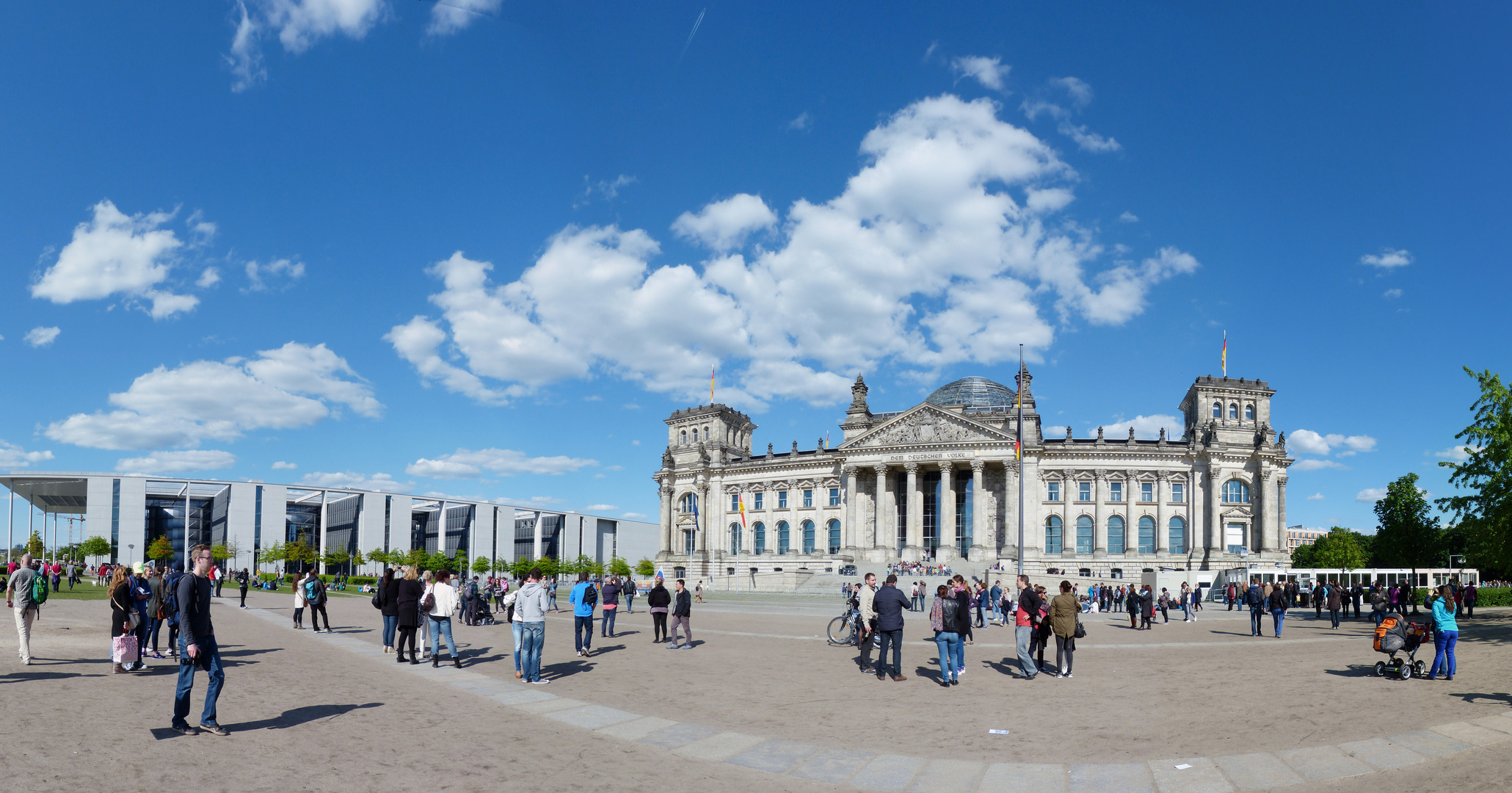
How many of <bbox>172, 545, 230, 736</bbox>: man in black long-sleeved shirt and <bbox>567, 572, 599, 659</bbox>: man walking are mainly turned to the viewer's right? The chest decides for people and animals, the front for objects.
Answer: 1

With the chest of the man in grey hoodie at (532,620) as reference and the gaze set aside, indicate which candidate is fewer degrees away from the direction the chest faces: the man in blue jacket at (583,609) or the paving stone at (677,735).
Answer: the man in blue jacket

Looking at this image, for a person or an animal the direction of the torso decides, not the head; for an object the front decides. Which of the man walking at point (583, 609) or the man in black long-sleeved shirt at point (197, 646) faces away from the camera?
the man walking

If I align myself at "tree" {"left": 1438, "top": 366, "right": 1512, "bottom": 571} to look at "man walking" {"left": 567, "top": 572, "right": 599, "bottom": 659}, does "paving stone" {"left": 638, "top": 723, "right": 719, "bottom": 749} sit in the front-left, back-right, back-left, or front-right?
front-left

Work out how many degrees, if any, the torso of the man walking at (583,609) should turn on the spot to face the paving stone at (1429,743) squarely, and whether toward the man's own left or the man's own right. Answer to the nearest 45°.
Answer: approximately 135° to the man's own right

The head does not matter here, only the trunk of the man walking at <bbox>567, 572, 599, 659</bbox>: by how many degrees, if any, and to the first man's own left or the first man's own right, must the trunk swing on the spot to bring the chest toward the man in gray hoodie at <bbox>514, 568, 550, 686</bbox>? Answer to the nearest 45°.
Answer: approximately 180°

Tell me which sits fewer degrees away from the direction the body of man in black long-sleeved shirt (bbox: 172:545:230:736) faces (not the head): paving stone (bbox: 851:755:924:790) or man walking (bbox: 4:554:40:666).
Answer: the paving stone

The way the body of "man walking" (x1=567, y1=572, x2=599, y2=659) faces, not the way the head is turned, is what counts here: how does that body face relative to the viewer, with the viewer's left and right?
facing away from the viewer
